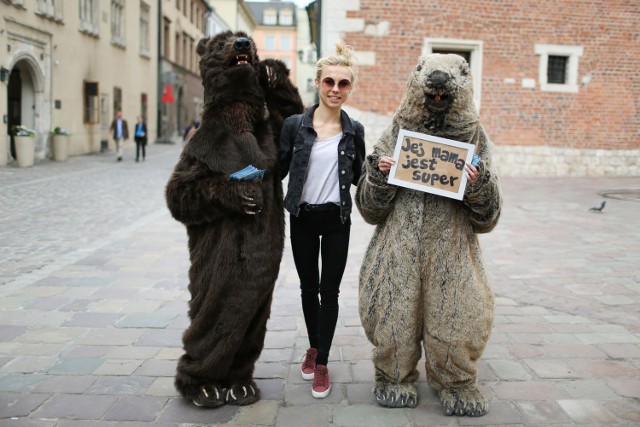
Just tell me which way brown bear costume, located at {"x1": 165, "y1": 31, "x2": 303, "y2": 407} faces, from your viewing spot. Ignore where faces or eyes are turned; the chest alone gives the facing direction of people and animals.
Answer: facing the viewer and to the right of the viewer

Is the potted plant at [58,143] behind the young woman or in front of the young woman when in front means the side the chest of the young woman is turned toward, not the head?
behind

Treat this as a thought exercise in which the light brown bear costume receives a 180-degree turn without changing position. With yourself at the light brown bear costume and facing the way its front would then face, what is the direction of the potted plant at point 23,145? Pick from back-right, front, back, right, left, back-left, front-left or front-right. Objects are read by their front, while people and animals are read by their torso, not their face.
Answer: front-left

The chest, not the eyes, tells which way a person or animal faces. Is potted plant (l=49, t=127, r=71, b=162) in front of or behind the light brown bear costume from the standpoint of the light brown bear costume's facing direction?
behind

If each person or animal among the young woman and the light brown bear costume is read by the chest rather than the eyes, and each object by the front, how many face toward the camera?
2

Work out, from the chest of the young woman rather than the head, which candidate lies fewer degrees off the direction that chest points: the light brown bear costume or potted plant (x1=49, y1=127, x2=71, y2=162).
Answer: the light brown bear costume

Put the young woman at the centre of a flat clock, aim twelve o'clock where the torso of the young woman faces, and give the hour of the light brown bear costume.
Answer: The light brown bear costume is roughly at 10 o'clock from the young woman.

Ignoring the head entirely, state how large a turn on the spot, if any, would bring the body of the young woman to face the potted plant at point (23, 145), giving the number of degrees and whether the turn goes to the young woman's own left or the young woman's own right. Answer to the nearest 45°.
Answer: approximately 135° to the young woman's own right
